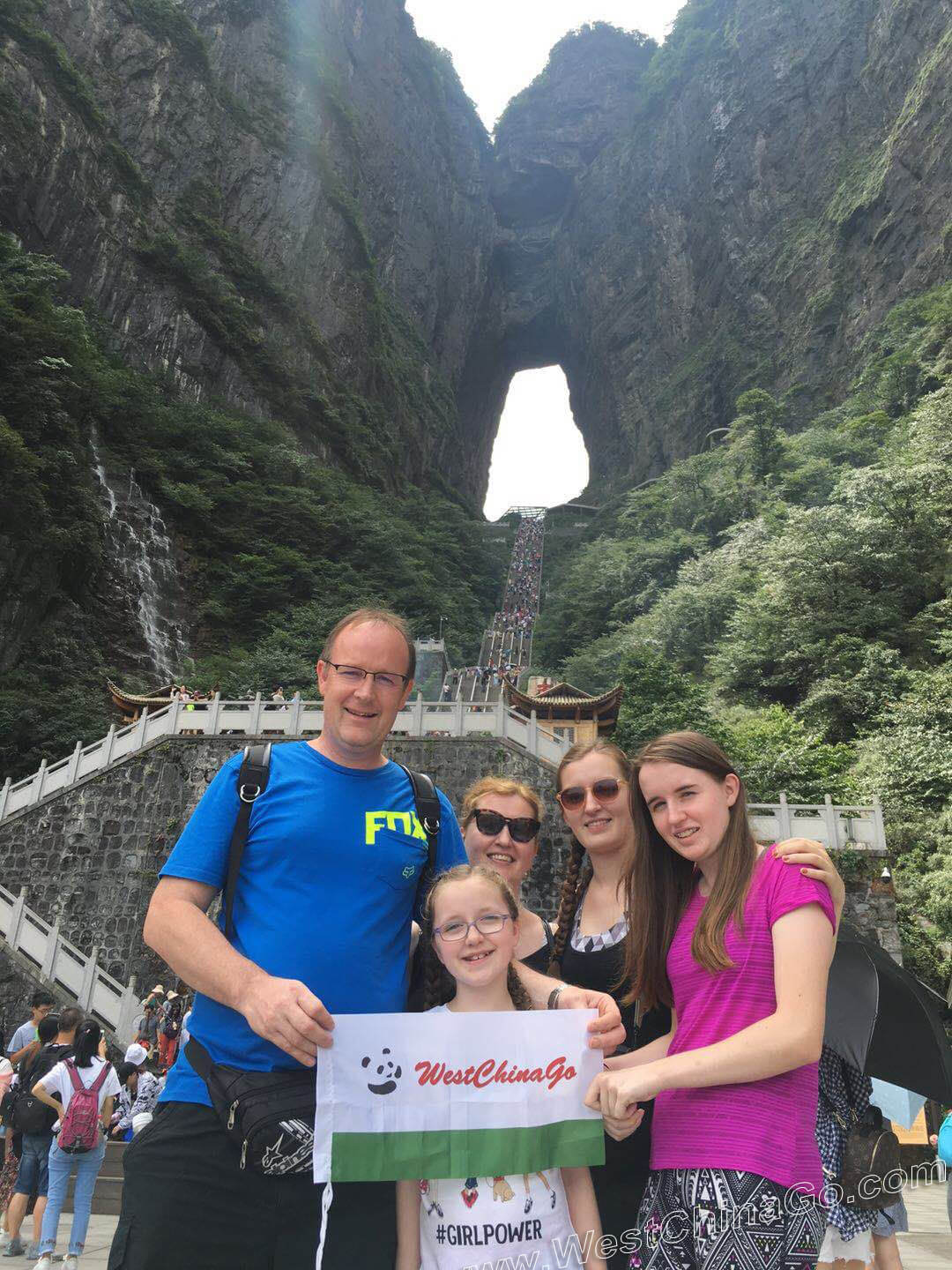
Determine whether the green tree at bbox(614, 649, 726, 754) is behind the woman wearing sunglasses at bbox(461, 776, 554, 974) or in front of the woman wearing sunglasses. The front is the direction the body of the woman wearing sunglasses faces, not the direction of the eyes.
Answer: behind

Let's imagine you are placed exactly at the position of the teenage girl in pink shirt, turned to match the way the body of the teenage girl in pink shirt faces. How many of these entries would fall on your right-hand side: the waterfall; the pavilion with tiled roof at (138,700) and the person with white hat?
3

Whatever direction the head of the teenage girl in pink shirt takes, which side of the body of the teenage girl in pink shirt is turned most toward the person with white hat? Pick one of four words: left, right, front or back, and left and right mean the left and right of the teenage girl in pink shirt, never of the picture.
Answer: right

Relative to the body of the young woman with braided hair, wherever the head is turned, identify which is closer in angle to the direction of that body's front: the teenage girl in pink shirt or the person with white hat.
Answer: the teenage girl in pink shirt

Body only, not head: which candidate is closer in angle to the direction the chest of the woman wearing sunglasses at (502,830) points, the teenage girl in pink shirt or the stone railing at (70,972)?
the teenage girl in pink shirt

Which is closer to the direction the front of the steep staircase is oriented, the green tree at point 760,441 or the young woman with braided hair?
the young woman with braided hair
